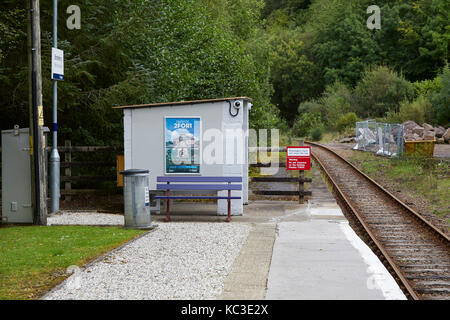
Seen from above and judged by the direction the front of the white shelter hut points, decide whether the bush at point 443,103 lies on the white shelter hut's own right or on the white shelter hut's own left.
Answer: on the white shelter hut's own left

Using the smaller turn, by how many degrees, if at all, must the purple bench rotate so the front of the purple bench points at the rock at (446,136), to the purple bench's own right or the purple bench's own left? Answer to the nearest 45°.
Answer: approximately 135° to the purple bench's own left

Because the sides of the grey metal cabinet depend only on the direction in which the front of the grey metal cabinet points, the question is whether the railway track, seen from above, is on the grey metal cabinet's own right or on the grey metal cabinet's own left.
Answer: on the grey metal cabinet's own left

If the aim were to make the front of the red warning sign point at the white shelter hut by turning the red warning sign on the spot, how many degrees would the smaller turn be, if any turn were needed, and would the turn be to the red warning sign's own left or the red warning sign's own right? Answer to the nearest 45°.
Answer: approximately 45° to the red warning sign's own right

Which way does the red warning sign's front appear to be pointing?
toward the camera

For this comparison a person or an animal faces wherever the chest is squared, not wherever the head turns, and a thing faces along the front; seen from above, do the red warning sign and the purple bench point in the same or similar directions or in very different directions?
same or similar directions

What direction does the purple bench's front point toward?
toward the camera

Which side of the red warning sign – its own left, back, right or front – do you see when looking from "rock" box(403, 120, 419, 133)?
back
